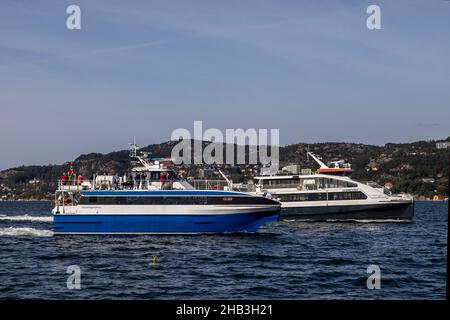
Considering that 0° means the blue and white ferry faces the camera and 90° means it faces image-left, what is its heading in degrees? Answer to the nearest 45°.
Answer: approximately 270°
